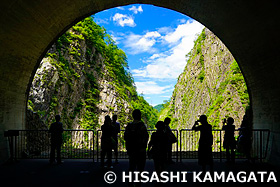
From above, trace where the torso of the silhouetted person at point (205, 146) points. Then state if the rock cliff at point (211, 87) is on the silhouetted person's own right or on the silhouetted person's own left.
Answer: on the silhouetted person's own right

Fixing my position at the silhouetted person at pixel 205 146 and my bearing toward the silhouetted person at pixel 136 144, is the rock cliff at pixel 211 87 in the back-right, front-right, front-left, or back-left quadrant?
back-right
